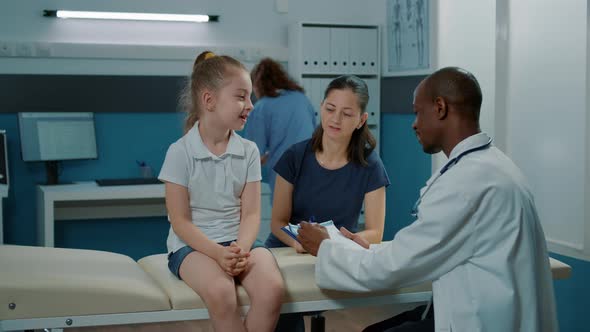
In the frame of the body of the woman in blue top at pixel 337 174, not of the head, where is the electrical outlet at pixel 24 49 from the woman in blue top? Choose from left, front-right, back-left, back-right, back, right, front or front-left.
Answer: back-right

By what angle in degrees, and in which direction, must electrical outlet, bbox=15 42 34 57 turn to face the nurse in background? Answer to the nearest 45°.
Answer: approximately 45° to its left

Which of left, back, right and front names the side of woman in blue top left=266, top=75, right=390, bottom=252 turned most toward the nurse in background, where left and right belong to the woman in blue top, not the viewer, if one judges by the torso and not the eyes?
back

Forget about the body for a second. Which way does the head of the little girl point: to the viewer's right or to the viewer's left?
to the viewer's right

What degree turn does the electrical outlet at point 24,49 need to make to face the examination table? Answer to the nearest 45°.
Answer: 0° — it already faces it

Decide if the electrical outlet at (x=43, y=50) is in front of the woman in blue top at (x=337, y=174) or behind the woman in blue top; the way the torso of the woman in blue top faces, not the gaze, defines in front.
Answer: behind

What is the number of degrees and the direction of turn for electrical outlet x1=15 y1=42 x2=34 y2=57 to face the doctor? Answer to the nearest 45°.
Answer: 0° — it already faces them
